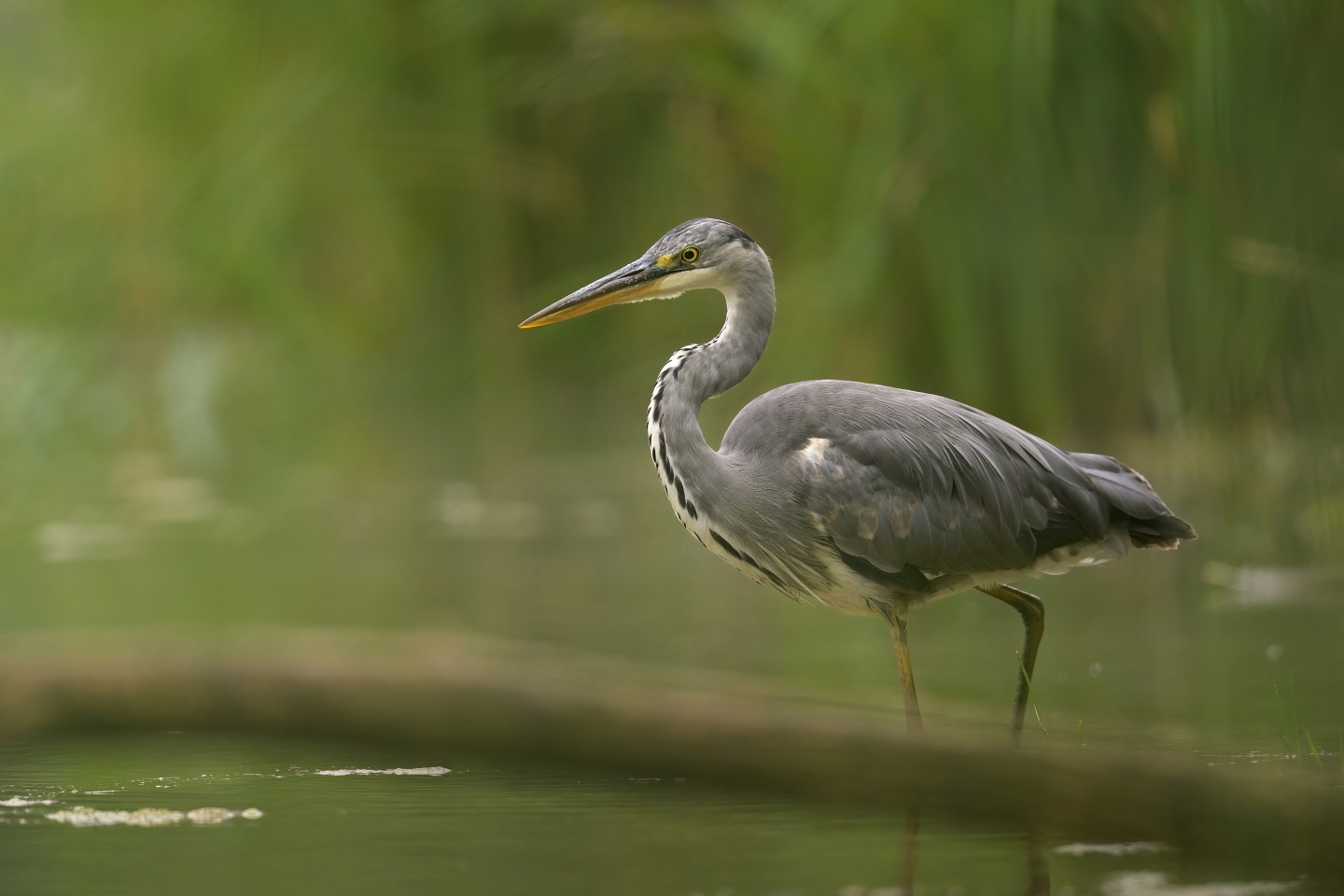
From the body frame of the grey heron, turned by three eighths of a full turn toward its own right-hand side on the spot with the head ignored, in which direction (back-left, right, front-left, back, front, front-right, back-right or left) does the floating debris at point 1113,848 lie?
back-right

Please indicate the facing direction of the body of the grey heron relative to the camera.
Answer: to the viewer's left

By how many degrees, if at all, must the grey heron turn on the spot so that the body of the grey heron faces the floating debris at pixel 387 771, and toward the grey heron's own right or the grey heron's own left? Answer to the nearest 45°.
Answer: approximately 45° to the grey heron's own left
